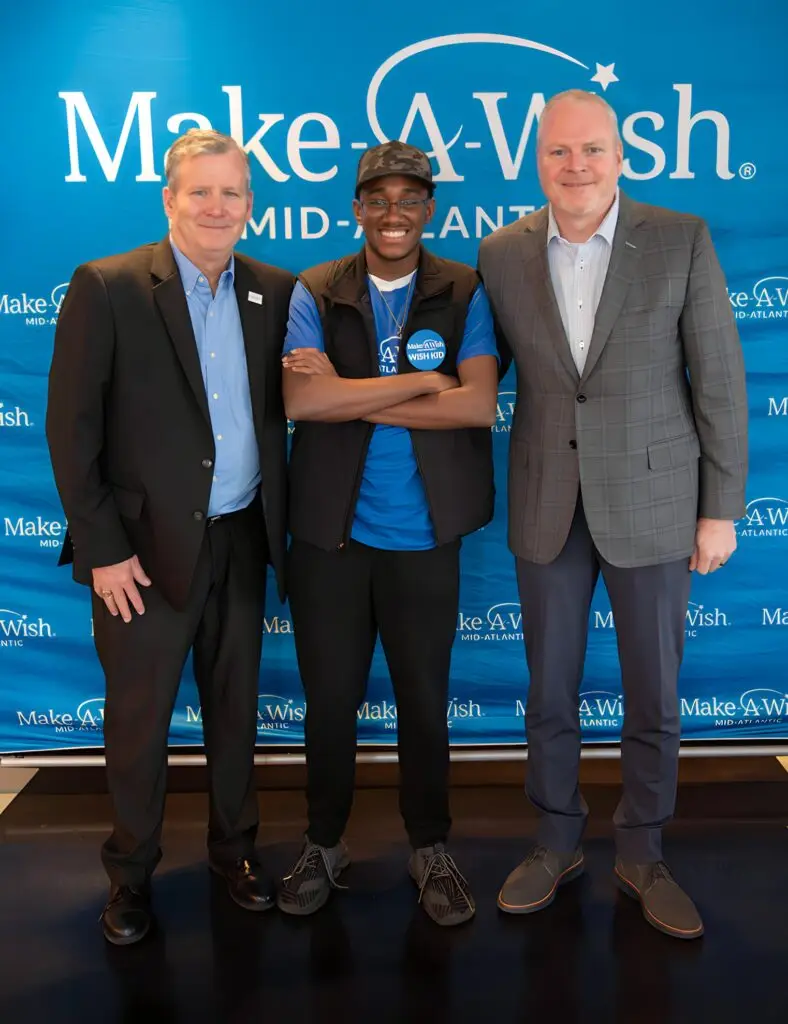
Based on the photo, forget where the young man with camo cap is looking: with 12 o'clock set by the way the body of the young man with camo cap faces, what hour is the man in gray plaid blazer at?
The man in gray plaid blazer is roughly at 9 o'clock from the young man with camo cap.

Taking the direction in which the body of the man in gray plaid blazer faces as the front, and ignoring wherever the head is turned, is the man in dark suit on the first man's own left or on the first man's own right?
on the first man's own right

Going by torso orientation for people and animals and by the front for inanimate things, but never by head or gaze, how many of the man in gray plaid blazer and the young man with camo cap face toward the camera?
2

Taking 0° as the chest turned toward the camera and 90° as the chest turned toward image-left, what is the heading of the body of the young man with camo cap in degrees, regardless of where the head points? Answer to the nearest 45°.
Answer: approximately 0°

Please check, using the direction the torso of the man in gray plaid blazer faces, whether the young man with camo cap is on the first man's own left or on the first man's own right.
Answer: on the first man's own right

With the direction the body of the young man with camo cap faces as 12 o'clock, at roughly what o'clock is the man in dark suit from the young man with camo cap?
The man in dark suit is roughly at 3 o'clock from the young man with camo cap.
